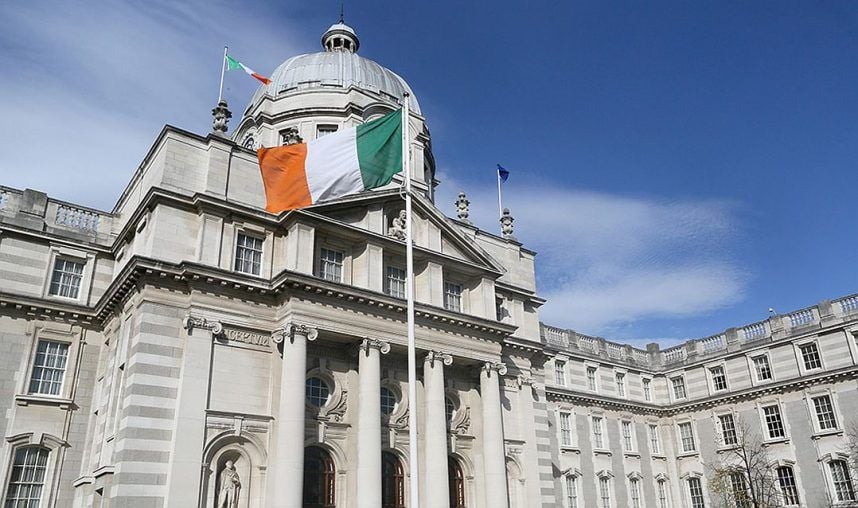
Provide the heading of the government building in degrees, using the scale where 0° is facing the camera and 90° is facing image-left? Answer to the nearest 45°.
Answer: approximately 315°

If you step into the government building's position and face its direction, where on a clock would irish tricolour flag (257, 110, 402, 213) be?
The irish tricolour flag is roughly at 12 o'clock from the government building.

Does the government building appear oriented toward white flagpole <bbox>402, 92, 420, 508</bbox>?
yes
